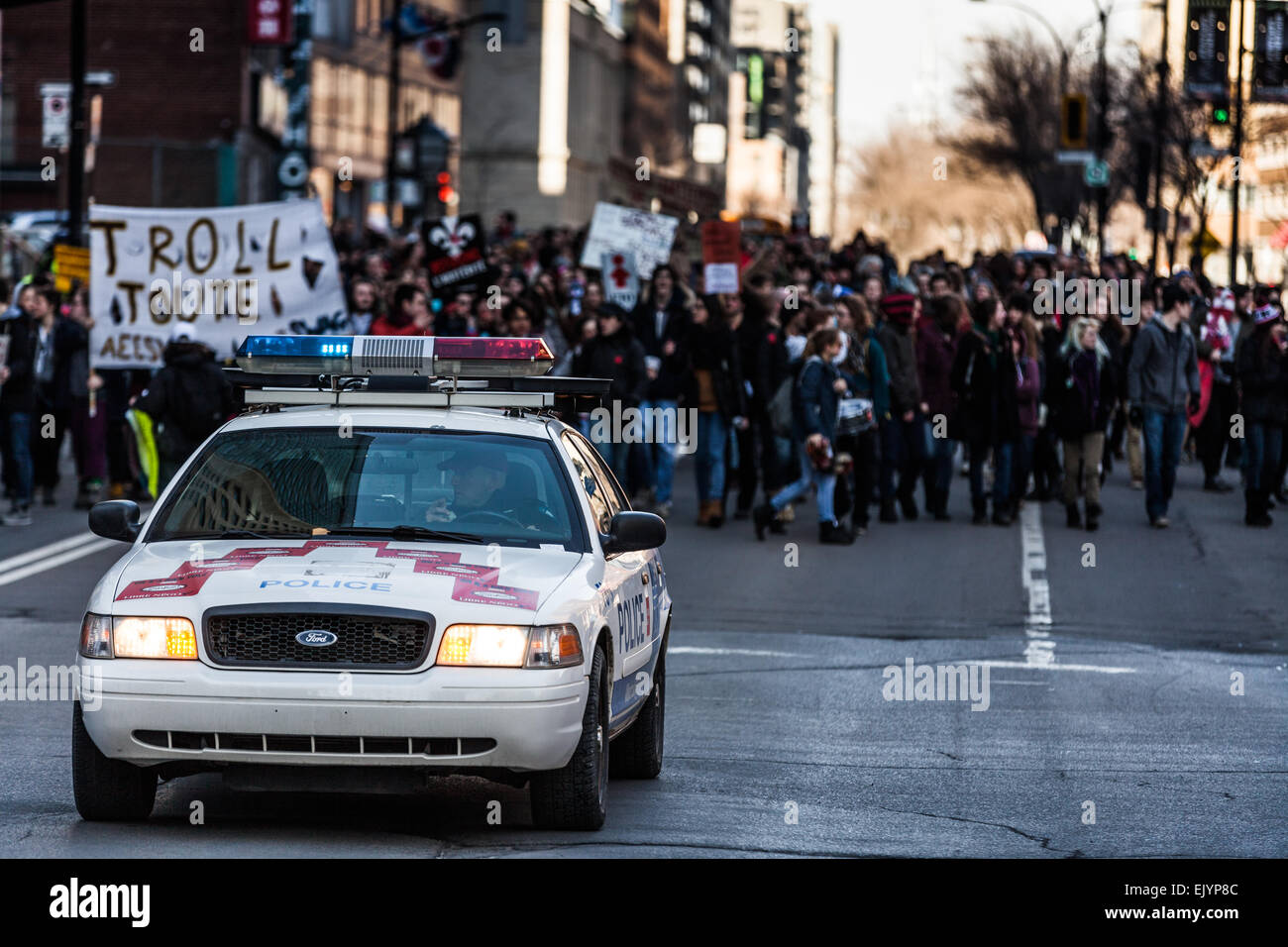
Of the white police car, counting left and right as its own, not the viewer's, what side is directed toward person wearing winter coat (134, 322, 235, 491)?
back

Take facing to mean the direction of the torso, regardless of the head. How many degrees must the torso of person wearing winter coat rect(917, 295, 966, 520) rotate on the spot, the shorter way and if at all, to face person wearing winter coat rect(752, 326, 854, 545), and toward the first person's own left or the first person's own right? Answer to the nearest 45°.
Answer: approximately 45° to the first person's own right

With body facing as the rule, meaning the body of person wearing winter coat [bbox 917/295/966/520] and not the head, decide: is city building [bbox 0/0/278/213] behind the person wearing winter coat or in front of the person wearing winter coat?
behind

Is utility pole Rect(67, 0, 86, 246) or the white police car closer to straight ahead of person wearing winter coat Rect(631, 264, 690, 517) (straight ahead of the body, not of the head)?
the white police car

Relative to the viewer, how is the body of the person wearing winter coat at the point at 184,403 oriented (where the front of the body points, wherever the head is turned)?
away from the camera
